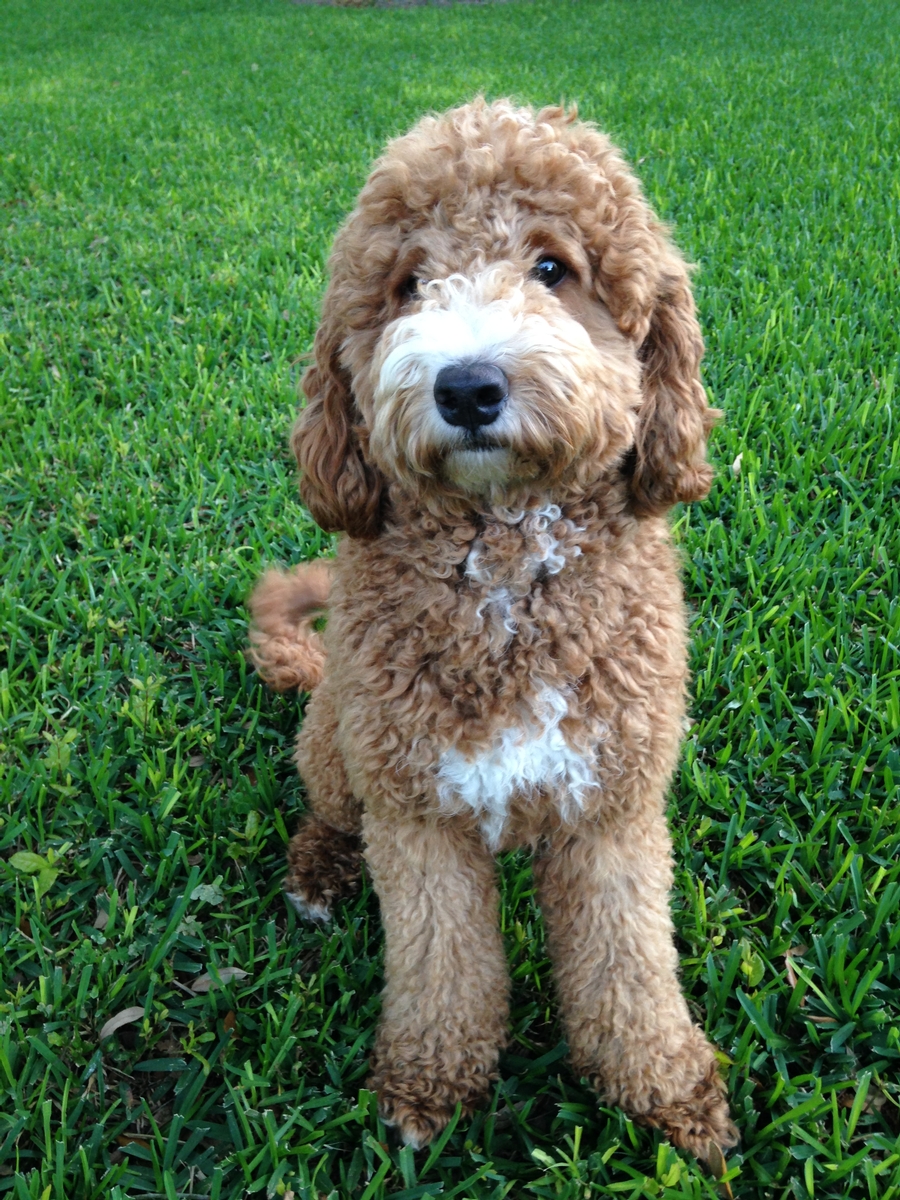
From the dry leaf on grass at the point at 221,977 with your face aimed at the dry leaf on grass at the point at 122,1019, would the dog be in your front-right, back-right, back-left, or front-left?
back-left

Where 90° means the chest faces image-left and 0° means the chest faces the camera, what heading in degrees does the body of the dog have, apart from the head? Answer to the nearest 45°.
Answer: approximately 0°

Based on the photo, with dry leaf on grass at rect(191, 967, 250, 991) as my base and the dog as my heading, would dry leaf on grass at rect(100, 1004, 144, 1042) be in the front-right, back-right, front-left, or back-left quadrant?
back-right
